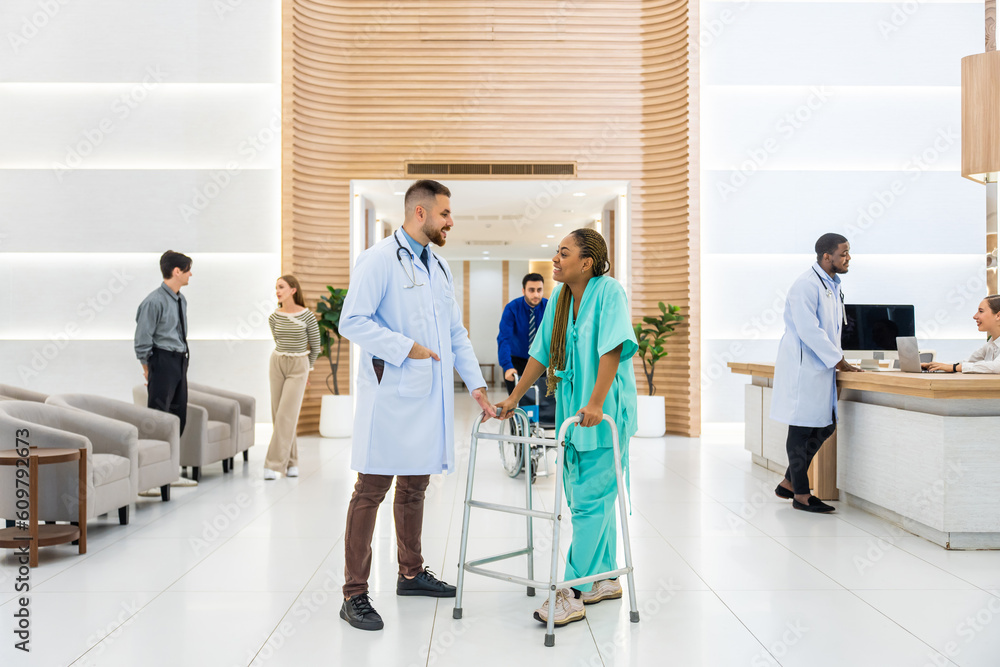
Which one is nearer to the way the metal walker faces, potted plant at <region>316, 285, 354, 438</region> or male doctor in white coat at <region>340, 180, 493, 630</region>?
the male doctor in white coat

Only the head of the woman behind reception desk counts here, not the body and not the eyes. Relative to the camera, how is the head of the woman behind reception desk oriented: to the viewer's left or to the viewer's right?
to the viewer's left

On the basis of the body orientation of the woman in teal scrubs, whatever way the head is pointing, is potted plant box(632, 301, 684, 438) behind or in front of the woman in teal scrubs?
behind

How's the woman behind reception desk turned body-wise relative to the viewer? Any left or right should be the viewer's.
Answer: facing to the left of the viewer

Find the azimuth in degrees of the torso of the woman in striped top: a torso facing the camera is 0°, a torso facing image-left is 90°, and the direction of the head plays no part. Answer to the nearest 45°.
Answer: approximately 45°

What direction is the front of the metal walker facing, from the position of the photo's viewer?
facing the viewer and to the left of the viewer

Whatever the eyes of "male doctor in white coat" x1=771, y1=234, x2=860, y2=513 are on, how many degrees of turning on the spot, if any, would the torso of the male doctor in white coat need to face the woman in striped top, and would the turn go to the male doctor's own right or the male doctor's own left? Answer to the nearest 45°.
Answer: approximately 180°

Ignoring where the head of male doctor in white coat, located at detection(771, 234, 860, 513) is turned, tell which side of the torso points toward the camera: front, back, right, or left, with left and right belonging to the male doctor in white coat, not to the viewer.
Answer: right

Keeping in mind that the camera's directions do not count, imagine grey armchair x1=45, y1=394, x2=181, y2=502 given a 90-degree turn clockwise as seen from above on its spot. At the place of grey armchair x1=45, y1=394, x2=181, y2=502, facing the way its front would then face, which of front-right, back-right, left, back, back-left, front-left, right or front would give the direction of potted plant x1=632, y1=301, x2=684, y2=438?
back-left

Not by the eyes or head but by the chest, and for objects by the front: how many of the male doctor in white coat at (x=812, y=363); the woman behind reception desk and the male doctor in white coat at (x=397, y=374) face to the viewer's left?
1

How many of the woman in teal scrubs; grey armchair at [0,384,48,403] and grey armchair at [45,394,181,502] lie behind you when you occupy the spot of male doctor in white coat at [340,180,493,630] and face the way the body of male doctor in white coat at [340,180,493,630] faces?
2

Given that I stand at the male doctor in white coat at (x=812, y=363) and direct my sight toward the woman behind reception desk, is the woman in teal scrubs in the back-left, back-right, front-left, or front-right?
back-right

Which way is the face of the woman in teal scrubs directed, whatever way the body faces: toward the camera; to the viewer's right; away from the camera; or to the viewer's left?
to the viewer's left

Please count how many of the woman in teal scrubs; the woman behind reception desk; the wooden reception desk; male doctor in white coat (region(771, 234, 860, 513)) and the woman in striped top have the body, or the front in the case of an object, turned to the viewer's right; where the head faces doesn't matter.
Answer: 1

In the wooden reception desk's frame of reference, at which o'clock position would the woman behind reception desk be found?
The woman behind reception desk is roughly at 5 o'clock from the wooden reception desk.

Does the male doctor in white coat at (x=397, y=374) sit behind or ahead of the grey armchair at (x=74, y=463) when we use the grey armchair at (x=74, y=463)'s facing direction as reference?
ahead

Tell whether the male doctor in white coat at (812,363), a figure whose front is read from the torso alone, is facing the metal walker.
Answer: no

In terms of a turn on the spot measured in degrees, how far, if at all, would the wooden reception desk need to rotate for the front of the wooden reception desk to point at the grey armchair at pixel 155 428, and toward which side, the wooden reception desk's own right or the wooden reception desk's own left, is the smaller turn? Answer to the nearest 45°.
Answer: approximately 45° to the wooden reception desk's own right
